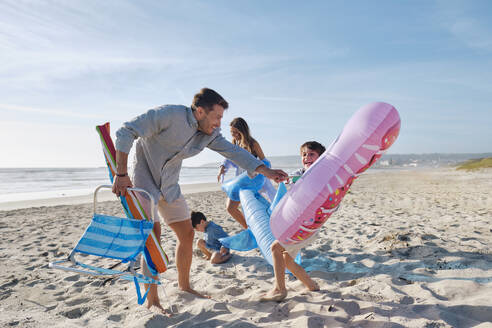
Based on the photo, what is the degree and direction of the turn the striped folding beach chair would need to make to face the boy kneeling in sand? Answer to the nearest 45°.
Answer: approximately 180°

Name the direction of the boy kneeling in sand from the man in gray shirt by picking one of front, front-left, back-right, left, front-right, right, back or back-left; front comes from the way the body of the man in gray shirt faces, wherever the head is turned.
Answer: back-left

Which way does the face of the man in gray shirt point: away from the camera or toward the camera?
toward the camera

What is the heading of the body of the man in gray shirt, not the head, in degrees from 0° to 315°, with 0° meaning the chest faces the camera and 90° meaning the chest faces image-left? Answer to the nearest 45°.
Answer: approximately 315°

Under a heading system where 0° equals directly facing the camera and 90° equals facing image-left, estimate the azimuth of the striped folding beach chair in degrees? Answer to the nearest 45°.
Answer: approximately 45°
